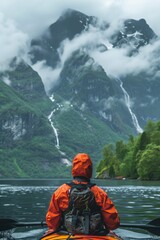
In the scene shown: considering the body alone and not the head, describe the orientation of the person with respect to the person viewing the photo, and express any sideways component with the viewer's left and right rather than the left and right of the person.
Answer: facing away from the viewer

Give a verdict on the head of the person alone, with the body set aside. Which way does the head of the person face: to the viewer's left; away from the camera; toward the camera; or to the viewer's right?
away from the camera
